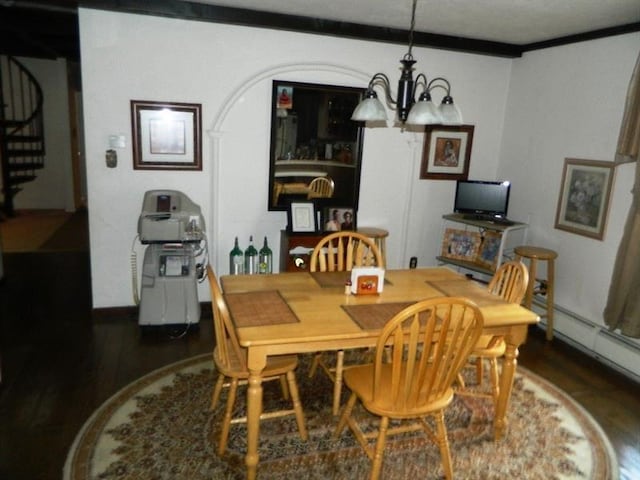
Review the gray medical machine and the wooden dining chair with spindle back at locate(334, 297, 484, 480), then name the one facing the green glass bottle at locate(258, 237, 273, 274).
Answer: the wooden dining chair with spindle back

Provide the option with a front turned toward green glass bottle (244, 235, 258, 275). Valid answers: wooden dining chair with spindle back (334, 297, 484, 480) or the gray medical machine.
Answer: the wooden dining chair with spindle back

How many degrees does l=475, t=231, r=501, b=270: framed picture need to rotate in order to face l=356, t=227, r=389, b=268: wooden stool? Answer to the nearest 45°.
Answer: approximately 45° to its right

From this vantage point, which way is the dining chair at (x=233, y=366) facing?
to the viewer's right

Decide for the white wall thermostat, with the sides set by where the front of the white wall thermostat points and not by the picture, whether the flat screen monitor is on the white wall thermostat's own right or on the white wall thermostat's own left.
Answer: on the white wall thermostat's own left

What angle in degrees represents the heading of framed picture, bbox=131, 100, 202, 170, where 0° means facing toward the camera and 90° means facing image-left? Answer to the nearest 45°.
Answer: approximately 0°

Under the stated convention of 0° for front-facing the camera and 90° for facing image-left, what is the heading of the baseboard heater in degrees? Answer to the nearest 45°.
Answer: approximately 45°

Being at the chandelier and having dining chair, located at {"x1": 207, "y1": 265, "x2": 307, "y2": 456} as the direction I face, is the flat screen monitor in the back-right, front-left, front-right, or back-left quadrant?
back-right

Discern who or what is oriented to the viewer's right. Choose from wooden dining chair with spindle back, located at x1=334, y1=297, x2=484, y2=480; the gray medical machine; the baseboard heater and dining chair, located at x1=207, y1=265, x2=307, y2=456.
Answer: the dining chair

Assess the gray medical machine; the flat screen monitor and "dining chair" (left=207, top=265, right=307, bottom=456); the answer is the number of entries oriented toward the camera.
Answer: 2
